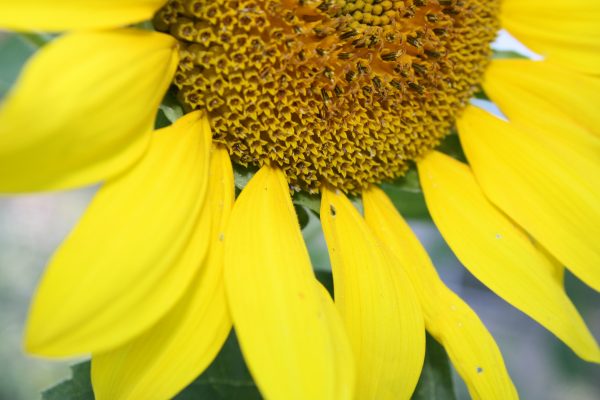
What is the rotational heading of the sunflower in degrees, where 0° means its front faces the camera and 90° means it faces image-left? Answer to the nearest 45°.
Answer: approximately 0°
